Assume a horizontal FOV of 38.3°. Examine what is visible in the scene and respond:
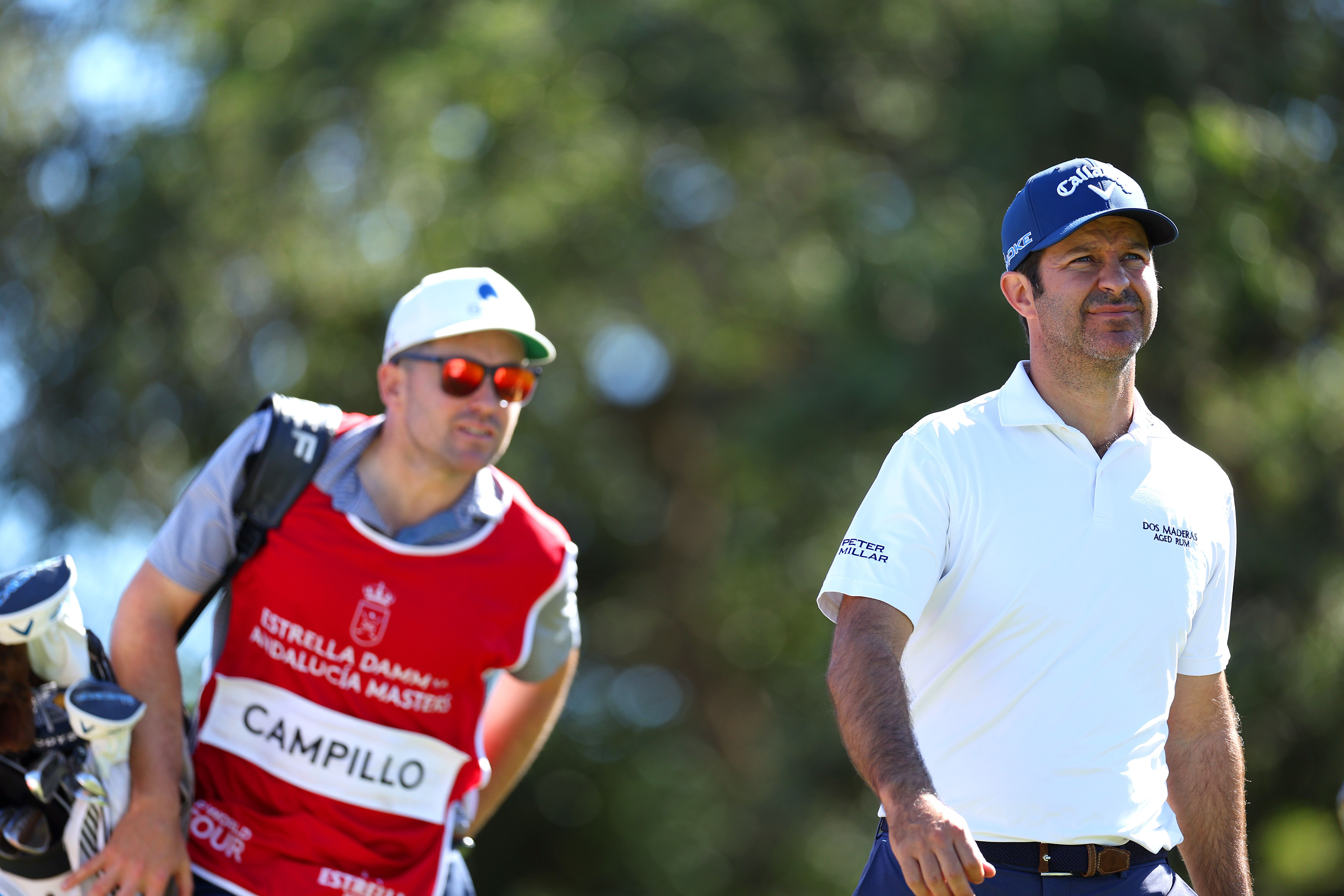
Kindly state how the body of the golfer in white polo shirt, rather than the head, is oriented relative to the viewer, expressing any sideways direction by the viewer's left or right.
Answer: facing the viewer and to the right of the viewer

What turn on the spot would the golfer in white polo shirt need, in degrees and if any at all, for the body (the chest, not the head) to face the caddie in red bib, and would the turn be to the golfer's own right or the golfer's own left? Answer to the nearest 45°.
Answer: approximately 135° to the golfer's own right

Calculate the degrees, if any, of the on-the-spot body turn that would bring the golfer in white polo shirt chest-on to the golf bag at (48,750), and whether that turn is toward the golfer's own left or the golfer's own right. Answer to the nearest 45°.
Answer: approximately 135° to the golfer's own right

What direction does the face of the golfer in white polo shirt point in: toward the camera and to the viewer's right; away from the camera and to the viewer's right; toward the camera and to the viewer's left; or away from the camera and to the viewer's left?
toward the camera and to the viewer's right
